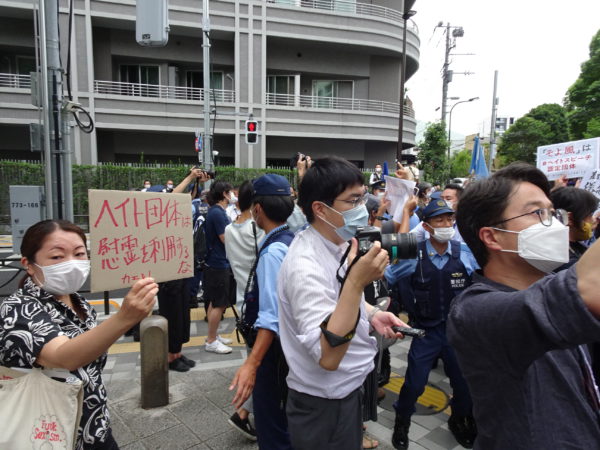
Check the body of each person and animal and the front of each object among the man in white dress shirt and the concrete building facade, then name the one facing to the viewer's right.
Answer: the man in white dress shirt

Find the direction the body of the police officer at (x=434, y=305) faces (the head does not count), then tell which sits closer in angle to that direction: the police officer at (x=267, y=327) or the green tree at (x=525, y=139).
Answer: the police officer

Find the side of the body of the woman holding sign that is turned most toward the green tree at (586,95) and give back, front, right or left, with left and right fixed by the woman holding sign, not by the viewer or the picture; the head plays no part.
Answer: left

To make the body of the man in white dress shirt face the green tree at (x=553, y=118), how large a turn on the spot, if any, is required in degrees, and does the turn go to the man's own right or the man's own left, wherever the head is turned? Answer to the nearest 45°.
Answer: approximately 45° to the man's own left

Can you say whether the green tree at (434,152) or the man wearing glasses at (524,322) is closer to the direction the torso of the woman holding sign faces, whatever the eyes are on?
the man wearing glasses

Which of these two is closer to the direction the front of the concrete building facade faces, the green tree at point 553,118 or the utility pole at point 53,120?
the utility pole

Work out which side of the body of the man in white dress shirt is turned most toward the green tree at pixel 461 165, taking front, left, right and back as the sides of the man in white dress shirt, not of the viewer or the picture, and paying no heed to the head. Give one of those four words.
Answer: left

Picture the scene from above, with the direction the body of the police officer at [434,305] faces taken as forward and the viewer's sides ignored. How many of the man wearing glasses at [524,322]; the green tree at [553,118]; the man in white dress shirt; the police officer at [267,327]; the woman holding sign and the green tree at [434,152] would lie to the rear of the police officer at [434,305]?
2

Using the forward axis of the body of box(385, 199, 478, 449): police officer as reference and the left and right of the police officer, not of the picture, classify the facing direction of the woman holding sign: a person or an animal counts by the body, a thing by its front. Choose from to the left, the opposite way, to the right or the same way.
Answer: to the left

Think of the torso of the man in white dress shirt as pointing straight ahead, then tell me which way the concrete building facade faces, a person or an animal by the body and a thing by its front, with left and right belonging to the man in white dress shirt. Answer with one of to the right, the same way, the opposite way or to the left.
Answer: to the right

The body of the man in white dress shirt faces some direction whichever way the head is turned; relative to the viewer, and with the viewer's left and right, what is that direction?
facing to the right of the viewer

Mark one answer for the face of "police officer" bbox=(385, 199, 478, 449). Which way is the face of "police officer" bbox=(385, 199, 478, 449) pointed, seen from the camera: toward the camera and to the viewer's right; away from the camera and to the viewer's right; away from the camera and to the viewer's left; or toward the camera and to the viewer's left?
toward the camera and to the viewer's right
